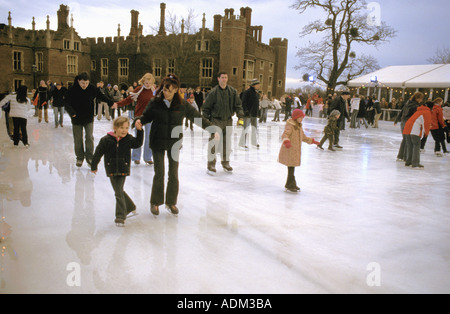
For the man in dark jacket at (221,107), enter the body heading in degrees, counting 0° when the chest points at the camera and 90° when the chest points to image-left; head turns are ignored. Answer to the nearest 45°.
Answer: approximately 0°

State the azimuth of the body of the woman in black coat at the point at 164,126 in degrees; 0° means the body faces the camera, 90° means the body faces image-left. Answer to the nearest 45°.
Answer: approximately 0°

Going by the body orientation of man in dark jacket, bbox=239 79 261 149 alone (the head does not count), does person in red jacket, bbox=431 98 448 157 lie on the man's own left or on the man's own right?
on the man's own left

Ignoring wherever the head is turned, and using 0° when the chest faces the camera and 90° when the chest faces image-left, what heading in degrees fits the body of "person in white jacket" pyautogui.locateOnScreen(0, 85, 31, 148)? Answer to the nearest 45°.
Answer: approximately 180°

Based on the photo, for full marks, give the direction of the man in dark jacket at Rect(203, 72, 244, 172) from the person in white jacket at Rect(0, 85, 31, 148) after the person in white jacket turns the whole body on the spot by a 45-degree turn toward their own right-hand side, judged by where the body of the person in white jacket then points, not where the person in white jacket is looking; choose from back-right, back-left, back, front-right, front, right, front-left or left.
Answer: right
